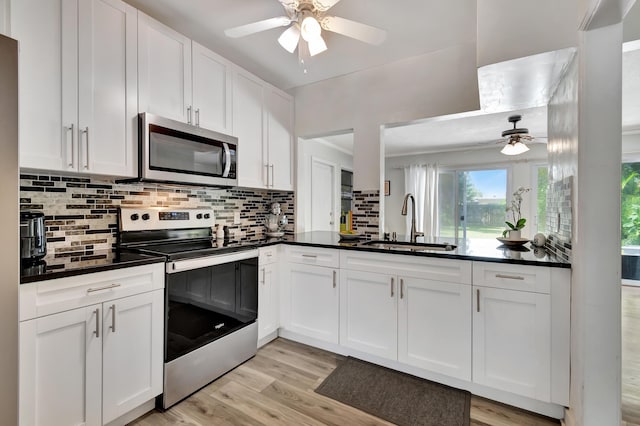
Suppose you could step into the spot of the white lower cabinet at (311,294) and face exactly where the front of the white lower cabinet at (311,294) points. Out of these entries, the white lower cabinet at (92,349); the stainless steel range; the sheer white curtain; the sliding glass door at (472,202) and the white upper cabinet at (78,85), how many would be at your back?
2

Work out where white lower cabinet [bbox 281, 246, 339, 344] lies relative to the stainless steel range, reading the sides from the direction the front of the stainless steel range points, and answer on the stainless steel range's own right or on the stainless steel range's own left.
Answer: on the stainless steel range's own left

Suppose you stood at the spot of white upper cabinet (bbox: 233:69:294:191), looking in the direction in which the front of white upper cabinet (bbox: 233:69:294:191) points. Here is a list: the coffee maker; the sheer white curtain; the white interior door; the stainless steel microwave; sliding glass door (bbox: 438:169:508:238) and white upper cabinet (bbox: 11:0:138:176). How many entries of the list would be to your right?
3

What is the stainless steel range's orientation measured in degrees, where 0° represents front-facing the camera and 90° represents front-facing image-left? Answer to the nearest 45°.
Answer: approximately 315°

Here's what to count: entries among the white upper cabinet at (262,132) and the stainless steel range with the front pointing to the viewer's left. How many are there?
0

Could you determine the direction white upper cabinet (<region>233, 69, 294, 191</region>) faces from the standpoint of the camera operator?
facing the viewer and to the right of the viewer

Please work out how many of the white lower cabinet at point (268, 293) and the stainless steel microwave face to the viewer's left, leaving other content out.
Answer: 0

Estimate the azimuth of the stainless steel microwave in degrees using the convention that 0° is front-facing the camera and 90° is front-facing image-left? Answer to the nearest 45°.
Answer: approximately 315°

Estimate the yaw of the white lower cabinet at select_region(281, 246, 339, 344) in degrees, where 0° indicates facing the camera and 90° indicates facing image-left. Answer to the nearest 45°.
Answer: approximately 45°

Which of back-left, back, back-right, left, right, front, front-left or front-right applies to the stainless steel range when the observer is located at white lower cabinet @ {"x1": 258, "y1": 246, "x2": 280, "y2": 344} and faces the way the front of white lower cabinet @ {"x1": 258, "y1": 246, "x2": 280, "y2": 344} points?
right
